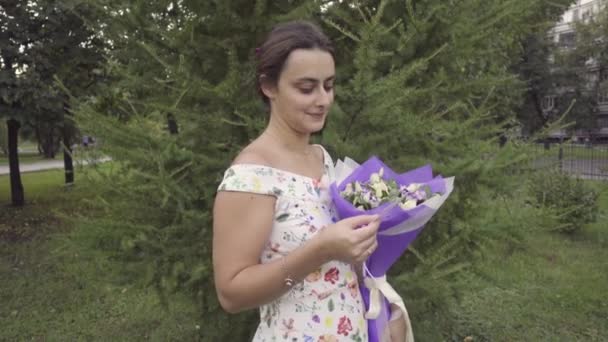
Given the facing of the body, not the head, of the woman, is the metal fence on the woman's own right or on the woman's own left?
on the woman's own left

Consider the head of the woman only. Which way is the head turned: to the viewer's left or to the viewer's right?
to the viewer's right

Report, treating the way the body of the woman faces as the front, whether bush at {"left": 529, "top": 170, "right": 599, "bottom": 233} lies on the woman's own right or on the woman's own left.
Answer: on the woman's own left

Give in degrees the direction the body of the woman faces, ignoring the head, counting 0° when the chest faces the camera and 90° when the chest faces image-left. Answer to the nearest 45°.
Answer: approximately 315°
